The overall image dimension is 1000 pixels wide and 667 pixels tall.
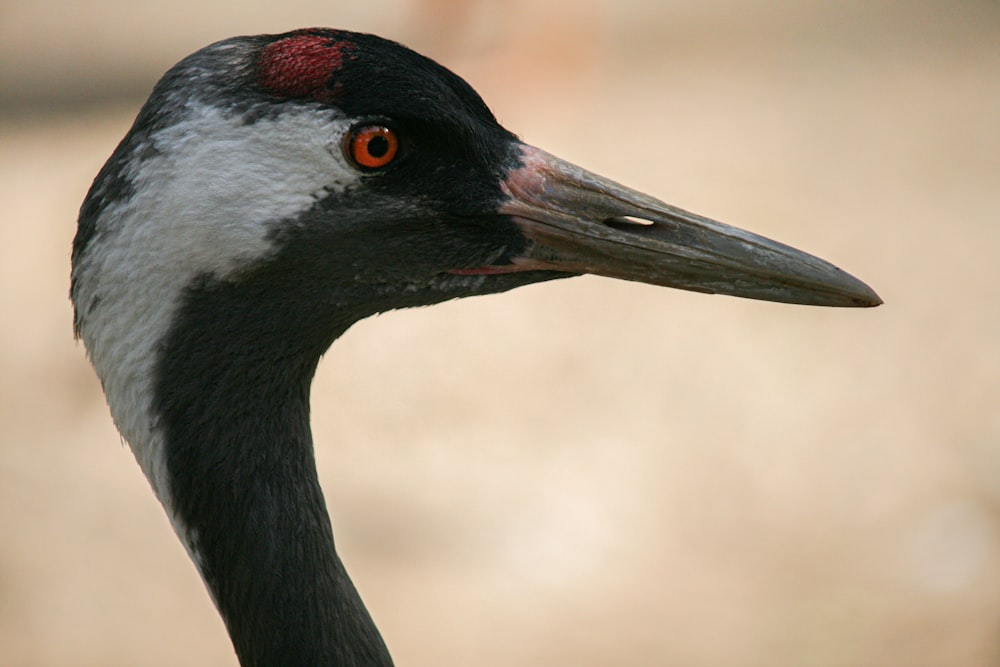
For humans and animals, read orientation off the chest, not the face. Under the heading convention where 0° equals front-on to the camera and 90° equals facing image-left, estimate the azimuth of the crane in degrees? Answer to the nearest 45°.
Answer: approximately 270°
